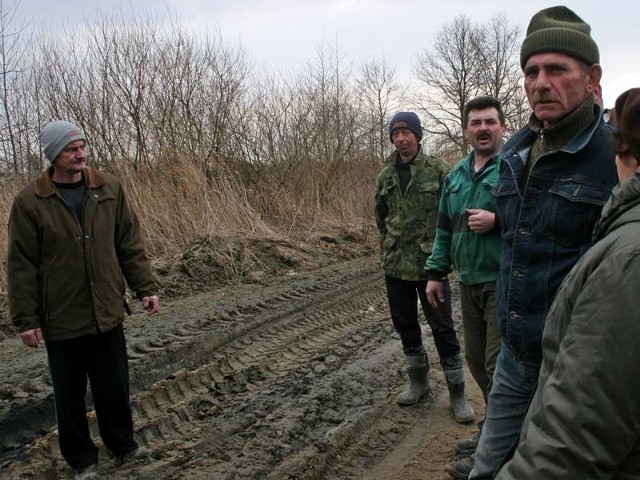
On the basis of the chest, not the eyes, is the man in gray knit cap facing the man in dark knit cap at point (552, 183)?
yes

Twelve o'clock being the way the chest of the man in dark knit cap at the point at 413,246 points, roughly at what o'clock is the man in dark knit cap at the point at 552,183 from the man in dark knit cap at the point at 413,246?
the man in dark knit cap at the point at 552,183 is roughly at 10 o'clock from the man in dark knit cap at the point at 413,246.

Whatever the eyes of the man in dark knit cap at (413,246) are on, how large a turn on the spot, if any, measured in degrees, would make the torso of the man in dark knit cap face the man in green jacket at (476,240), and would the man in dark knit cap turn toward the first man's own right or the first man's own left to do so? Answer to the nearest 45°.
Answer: approximately 90° to the first man's own left

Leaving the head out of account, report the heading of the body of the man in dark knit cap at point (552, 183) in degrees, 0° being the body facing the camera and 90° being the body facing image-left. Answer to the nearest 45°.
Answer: approximately 45°

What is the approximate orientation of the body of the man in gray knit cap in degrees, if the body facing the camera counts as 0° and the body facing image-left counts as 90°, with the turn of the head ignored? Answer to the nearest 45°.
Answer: approximately 315°

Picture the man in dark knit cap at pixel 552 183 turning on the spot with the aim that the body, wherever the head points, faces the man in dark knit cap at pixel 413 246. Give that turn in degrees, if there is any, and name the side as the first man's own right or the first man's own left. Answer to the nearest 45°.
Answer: approximately 90° to the first man's own right

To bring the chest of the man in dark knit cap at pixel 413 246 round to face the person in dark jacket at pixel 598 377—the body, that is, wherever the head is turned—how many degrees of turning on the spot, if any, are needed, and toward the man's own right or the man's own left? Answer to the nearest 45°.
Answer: approximately 45° to the man's own left

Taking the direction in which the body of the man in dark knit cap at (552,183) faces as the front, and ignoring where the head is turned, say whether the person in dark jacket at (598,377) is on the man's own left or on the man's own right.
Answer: on the man's own left
